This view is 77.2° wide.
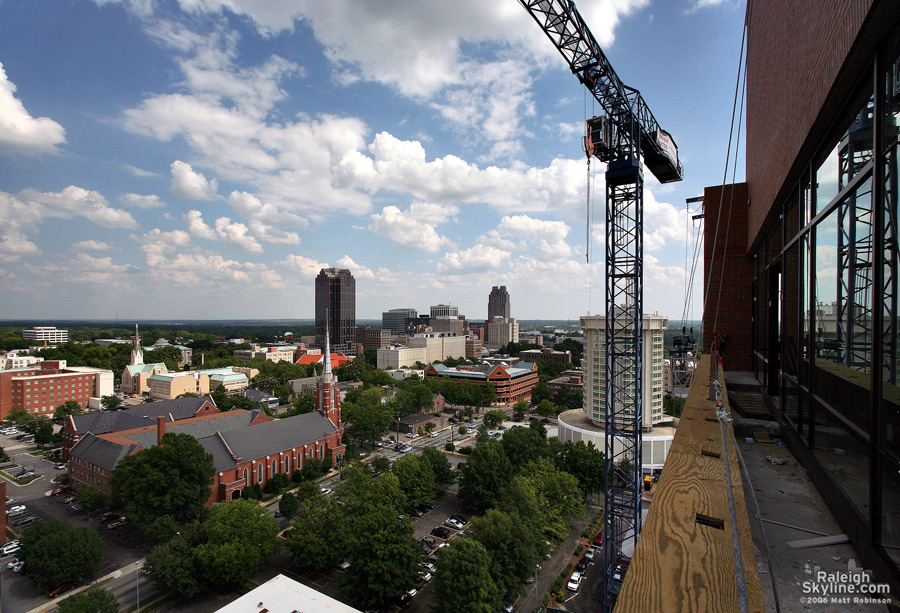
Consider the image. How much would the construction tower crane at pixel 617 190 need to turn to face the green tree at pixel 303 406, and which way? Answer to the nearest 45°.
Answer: approximately 90° to its right

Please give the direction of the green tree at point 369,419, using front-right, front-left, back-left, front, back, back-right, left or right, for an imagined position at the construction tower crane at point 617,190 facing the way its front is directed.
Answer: right

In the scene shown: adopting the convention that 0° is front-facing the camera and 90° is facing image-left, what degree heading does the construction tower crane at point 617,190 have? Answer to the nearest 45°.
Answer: approximately 45°

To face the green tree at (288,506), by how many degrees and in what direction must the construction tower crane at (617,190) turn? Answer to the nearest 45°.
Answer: approximately 45° to its right

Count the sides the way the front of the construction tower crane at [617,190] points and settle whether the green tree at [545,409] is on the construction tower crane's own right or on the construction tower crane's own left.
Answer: on the construction tower crane's own right

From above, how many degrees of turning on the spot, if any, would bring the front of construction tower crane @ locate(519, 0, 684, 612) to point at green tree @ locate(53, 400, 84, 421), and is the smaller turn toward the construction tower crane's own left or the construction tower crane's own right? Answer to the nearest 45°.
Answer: approximately 45° to the construction tower crane's own right
